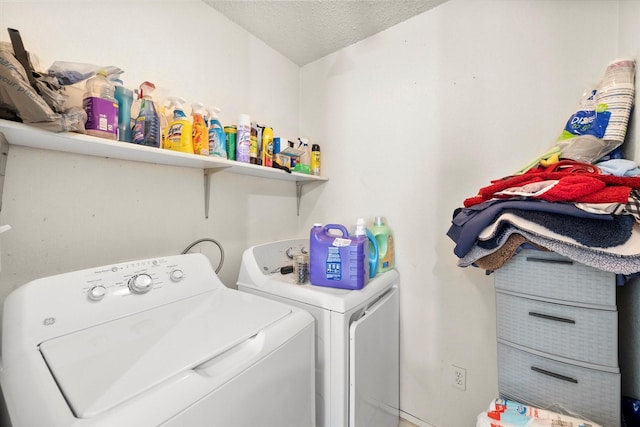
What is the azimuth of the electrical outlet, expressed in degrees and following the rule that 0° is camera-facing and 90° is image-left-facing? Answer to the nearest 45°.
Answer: approximately 45°

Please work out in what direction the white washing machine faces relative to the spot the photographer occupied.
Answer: facing the viewer and to the right of the viewer

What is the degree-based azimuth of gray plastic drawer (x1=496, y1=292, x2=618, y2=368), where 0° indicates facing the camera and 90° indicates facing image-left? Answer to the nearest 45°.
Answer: approximately 45°

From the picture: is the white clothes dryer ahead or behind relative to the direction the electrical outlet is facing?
ahead

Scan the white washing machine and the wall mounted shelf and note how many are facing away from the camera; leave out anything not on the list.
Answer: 0

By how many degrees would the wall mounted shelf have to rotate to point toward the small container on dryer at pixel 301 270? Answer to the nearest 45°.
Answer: approximately 45° to its left

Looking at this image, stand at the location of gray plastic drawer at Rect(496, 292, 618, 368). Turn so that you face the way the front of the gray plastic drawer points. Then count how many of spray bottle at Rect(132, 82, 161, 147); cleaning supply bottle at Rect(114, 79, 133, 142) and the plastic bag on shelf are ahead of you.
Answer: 3

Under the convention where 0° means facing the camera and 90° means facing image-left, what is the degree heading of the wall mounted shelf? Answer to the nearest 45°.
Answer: approximately 315°
